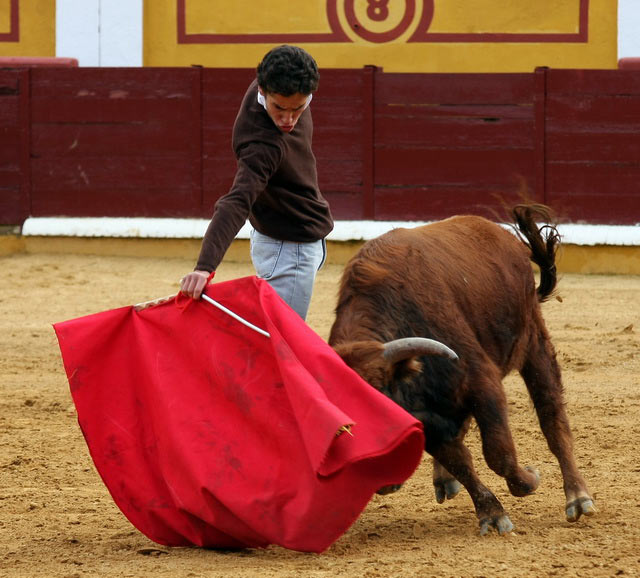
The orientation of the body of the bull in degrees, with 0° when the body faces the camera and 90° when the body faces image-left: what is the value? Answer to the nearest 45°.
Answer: approximately 45°
